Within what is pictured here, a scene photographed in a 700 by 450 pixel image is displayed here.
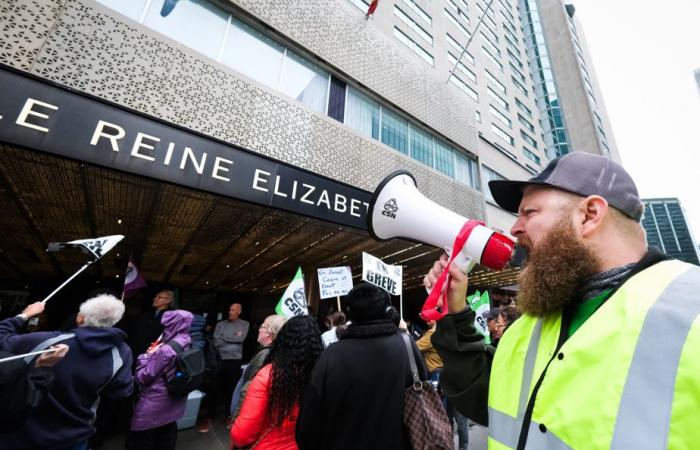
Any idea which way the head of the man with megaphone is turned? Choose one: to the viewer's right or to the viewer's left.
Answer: to the viewer's left

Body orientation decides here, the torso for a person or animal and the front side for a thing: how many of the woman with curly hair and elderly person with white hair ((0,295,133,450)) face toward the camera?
0

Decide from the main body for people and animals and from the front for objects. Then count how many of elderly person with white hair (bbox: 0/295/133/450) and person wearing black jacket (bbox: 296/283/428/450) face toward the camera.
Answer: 0

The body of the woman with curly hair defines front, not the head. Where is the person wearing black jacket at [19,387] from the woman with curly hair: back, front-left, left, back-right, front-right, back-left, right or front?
front-left

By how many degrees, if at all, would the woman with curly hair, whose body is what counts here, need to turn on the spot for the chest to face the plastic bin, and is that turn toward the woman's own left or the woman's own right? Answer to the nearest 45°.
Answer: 0° — they already face it

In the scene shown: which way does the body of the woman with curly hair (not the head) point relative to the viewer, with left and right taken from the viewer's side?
facing away from the viewer and to the left of the viewer

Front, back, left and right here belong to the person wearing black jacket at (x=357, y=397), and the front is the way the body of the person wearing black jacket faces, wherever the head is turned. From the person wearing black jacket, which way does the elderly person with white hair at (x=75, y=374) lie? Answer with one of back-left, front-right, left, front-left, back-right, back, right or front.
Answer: left

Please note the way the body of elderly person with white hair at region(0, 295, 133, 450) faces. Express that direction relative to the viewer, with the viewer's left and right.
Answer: facing away from the viewer and to the left of the viewer

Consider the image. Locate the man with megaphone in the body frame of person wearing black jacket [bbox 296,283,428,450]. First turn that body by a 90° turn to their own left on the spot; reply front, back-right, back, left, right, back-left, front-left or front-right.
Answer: back-left

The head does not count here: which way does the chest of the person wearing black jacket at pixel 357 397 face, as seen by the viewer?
away from the camera
